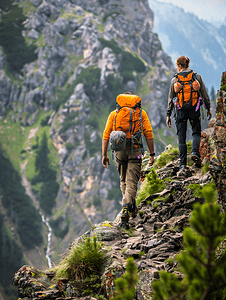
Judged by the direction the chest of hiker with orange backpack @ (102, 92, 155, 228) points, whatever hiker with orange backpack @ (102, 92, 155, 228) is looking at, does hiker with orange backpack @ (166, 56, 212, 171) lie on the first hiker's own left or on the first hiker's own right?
on the first hiker's own right

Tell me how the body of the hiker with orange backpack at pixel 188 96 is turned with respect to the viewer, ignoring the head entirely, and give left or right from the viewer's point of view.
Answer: facing away from the viewer

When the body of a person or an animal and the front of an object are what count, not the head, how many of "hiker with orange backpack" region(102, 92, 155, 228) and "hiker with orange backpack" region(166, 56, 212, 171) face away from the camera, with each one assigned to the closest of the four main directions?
2

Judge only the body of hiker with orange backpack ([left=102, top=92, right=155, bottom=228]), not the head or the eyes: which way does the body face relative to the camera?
away from the camera

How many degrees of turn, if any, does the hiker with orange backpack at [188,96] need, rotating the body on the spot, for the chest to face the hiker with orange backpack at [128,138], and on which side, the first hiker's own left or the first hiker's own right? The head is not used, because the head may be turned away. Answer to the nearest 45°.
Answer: approximately 135° to the first hiker's own left
